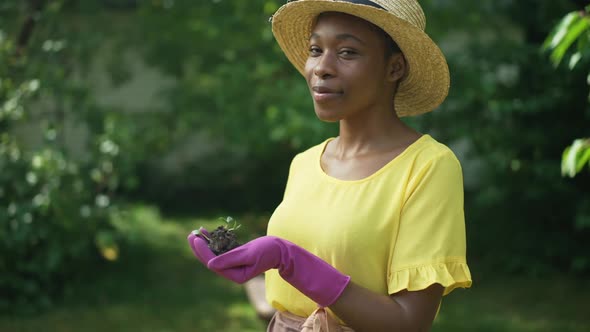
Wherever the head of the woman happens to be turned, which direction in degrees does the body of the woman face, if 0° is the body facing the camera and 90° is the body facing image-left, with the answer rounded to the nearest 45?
approximately 45°

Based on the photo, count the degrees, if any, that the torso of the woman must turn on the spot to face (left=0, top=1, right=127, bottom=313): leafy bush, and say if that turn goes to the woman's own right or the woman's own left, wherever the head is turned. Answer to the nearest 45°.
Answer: approximately 90° to the woman's own right
